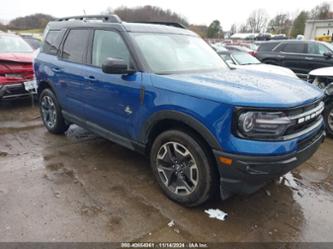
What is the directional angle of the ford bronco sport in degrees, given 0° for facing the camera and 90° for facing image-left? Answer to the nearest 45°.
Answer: approximately 315°

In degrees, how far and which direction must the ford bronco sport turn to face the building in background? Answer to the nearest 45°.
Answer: approximately 90° to its left

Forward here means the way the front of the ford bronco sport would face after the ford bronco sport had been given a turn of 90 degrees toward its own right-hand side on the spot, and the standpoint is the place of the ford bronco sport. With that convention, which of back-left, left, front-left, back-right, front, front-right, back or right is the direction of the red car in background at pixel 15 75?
right
